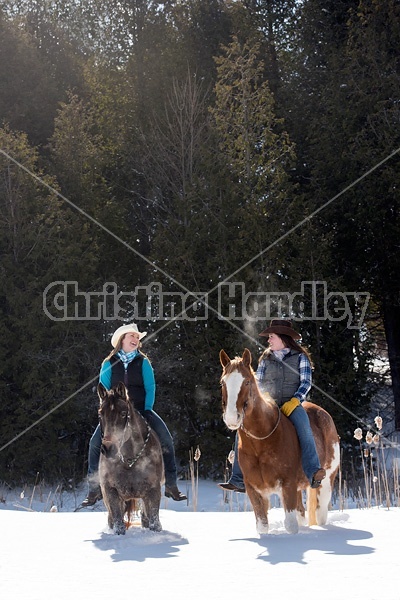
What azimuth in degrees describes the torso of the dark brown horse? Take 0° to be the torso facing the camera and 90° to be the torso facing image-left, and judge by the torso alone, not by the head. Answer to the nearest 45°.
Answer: approximately 0°

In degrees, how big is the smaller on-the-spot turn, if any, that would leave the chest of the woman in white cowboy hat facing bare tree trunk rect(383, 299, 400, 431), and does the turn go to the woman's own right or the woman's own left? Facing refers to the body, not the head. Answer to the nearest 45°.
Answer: approximately 135° to the woman's own left

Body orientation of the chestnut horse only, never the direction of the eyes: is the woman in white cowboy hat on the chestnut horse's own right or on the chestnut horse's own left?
on the chestnut horse's own right

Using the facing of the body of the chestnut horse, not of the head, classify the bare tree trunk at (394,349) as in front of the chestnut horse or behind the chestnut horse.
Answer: behind

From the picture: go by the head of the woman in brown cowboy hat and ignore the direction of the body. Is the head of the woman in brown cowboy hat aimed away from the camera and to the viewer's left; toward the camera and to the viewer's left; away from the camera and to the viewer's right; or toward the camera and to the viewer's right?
toward the camera and to the viewer's left

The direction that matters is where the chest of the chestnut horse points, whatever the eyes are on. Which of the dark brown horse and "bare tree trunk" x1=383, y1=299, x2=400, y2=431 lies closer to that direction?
the dark brown horse

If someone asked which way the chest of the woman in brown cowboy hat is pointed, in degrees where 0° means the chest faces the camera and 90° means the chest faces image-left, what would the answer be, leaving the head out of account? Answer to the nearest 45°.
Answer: approximately 45°

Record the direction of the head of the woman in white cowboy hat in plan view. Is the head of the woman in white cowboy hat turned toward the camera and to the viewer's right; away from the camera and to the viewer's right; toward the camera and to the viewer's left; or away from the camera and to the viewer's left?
toward the camera and to the viewer's right

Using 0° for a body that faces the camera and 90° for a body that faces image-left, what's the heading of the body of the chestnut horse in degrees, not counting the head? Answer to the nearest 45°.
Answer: approximately 45°

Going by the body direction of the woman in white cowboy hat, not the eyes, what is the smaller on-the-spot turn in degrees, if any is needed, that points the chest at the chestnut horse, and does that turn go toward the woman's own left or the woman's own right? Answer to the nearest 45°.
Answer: approximately 45° to the woman's own left
